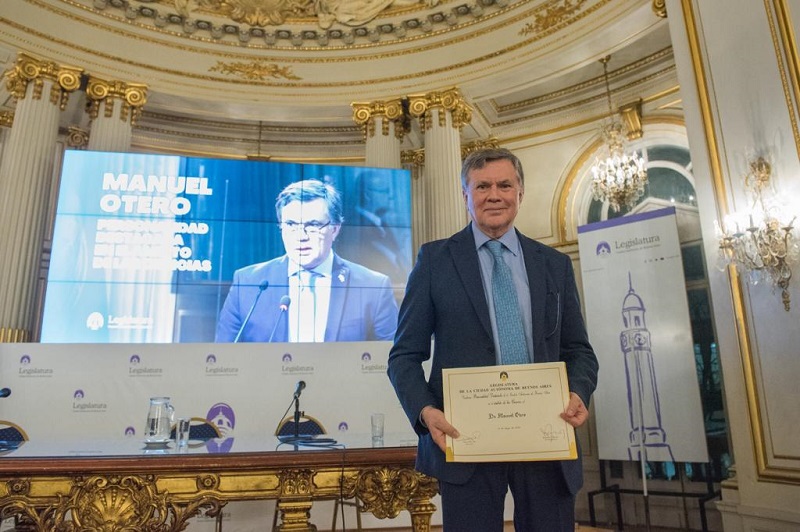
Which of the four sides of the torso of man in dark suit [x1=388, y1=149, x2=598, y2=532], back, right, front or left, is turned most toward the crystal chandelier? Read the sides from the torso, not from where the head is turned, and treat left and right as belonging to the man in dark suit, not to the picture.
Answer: back

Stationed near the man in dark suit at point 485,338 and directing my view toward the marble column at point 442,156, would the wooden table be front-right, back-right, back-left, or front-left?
front-left

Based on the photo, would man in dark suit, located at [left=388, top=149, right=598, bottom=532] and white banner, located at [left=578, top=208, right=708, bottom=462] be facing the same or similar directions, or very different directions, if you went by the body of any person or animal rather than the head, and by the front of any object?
same or similar directions

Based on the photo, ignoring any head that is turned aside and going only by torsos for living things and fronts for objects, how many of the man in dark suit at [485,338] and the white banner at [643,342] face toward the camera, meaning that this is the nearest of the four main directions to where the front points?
2

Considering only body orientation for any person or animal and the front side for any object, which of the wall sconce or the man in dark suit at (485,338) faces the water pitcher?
the wall sconce

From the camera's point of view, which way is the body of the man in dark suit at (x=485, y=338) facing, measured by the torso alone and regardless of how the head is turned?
toward the camera

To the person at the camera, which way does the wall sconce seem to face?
facing the viewer and to the left of the viewer

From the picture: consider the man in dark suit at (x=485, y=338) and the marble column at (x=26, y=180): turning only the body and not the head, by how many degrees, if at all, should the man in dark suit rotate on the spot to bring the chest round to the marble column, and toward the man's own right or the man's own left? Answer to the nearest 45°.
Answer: approximately 135° to the man's own right

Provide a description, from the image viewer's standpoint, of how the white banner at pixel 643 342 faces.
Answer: facing the viewer

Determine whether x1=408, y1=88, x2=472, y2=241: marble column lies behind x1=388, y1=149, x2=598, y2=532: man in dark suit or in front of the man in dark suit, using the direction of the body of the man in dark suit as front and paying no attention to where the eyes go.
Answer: behind
